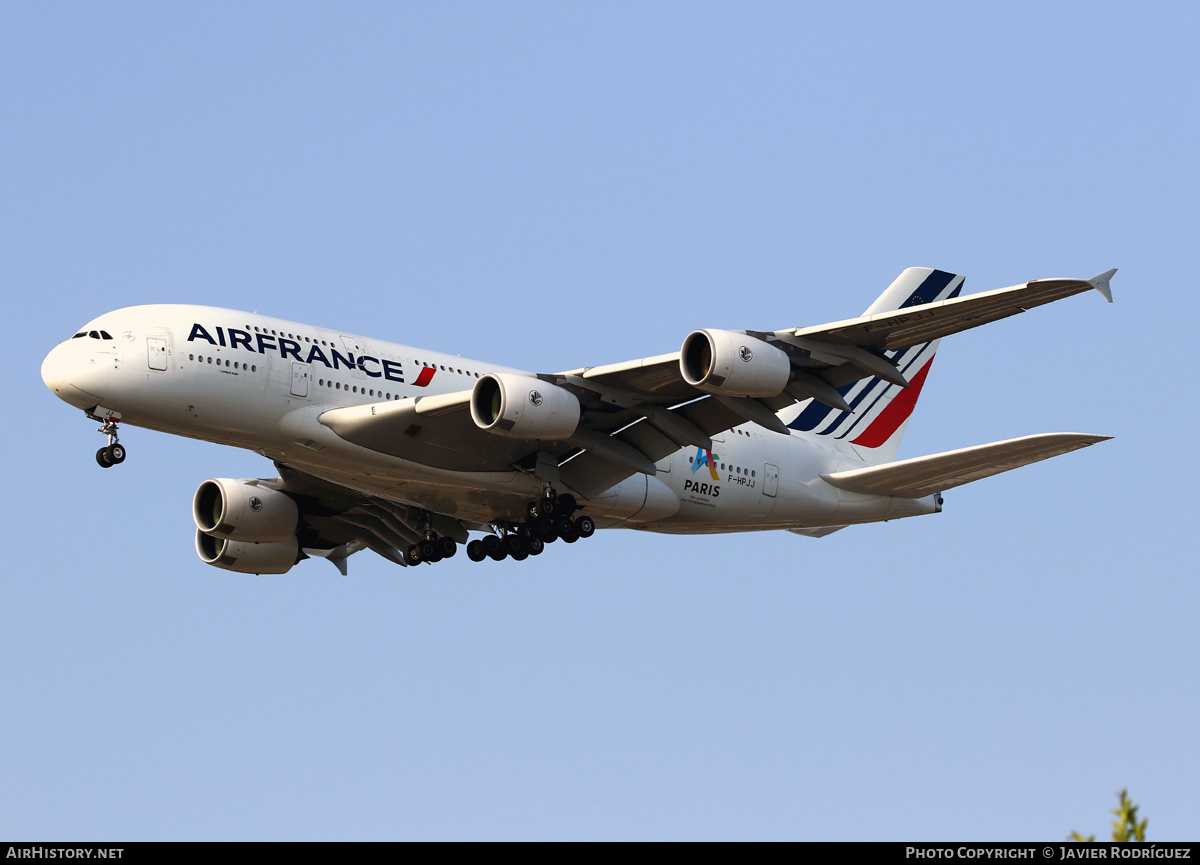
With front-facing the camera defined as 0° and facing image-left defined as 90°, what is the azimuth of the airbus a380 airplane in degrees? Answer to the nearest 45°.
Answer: approximately 45°
